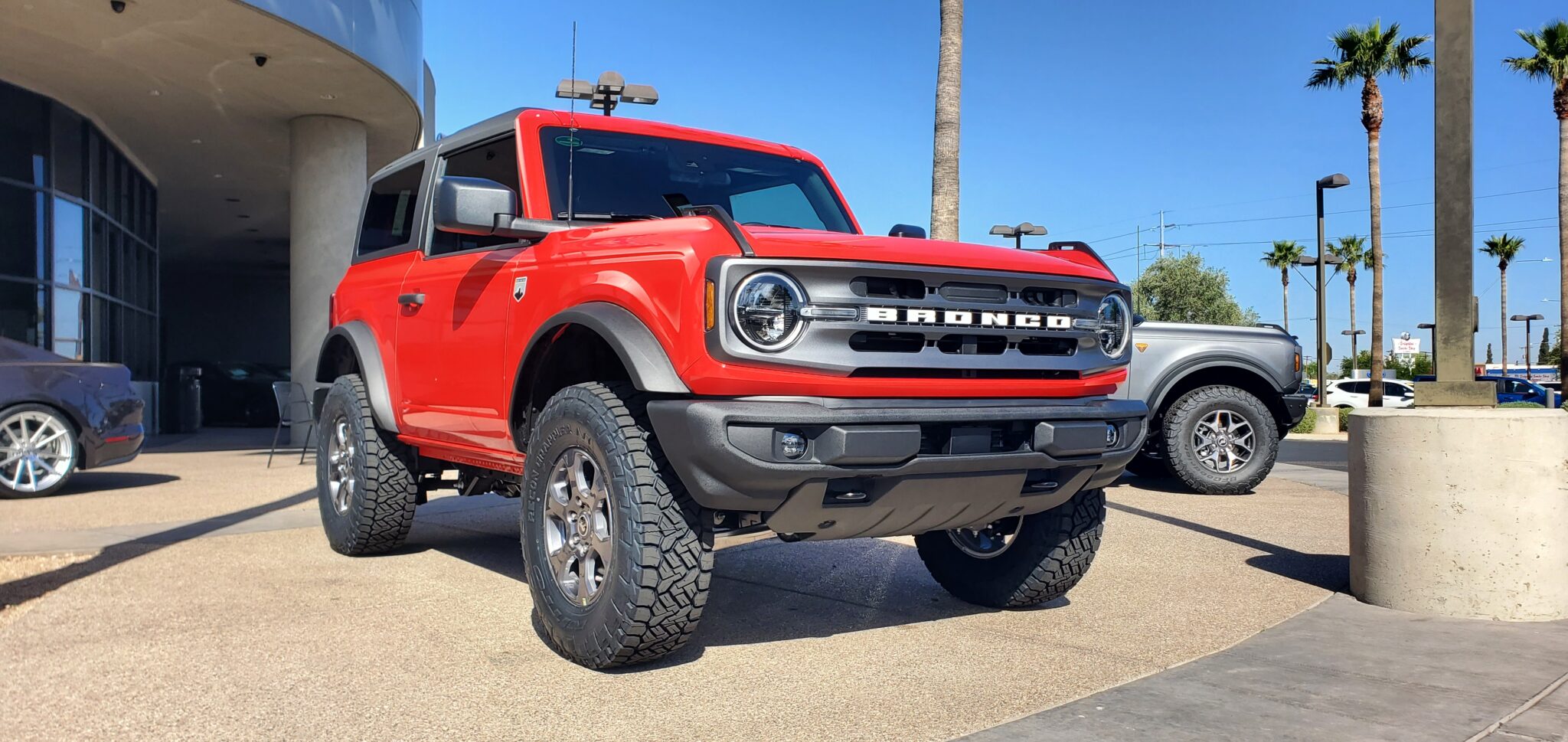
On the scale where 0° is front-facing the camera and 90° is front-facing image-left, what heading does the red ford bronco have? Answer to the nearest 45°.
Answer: approximately 315°

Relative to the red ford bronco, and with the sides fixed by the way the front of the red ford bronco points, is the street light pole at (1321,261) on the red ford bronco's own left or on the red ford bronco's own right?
on the red ford bronco's own left

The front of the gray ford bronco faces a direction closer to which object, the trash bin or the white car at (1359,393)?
the white car

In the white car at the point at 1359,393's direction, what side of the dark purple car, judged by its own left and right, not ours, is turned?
back

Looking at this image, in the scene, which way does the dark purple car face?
to the viewer's left

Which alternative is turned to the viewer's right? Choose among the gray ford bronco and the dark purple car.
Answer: the gray ford bronco

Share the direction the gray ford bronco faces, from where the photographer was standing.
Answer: facing to the right of the viewer

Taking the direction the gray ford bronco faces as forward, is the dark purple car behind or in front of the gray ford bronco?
behind

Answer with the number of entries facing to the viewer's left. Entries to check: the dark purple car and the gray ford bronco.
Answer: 1

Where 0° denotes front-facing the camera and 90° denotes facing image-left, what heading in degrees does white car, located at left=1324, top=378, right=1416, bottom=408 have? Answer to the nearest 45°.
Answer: approximately 270°

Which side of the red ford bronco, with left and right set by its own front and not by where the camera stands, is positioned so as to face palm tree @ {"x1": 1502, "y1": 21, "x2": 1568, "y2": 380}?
left

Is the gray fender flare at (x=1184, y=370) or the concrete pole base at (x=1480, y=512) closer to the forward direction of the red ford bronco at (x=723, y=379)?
the concrete pole base

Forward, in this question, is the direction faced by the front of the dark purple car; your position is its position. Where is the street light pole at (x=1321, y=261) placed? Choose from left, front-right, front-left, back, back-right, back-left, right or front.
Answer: back
